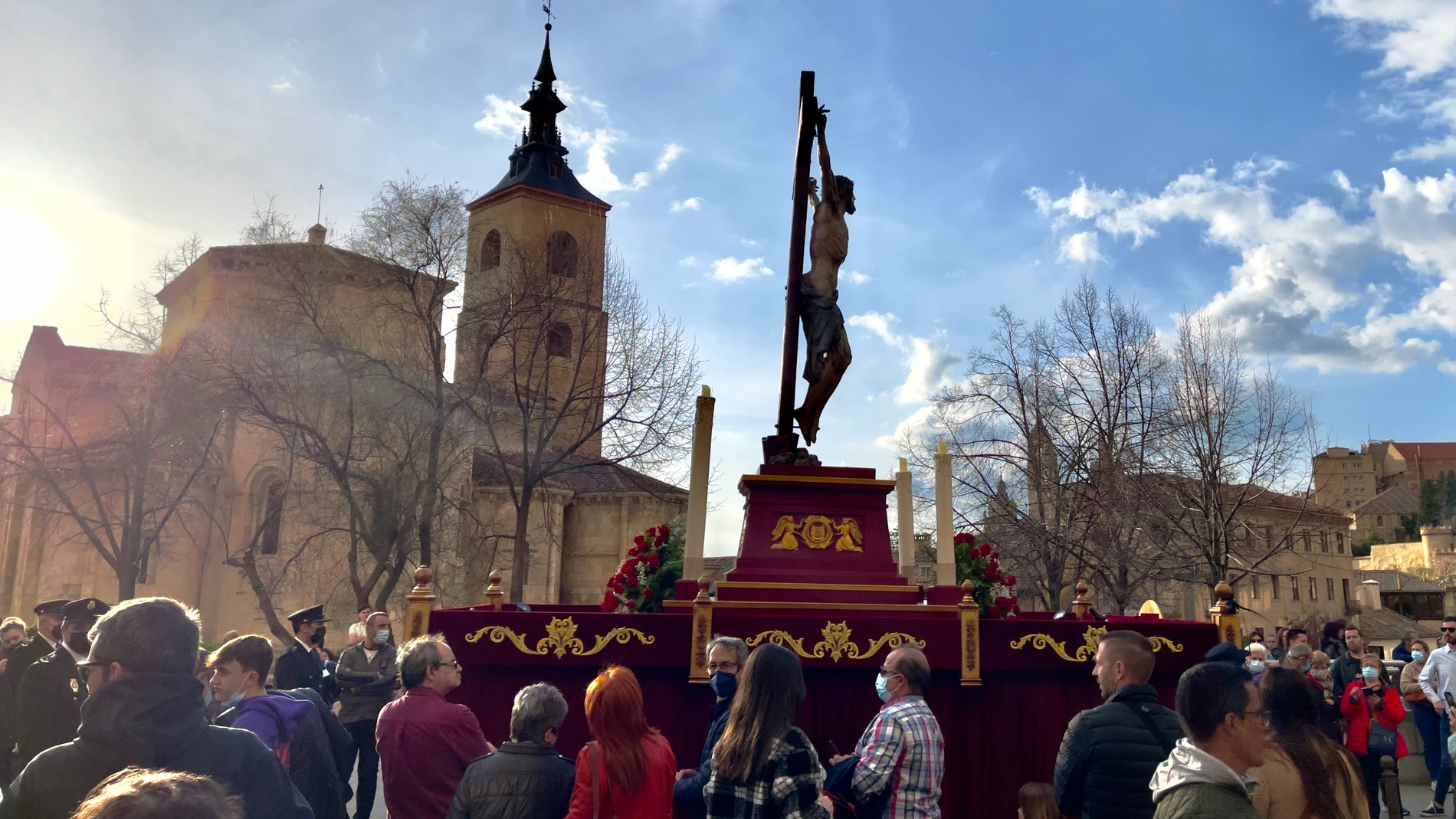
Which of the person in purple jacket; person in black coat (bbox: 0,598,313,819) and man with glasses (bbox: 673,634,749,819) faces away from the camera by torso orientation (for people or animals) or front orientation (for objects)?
the person in black coat

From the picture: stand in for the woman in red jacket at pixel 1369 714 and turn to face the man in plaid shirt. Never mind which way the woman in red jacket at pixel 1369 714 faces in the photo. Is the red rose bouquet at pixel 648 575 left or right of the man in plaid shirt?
right

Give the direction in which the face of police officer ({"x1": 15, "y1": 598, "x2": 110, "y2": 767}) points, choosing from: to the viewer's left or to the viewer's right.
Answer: to the viewer's right

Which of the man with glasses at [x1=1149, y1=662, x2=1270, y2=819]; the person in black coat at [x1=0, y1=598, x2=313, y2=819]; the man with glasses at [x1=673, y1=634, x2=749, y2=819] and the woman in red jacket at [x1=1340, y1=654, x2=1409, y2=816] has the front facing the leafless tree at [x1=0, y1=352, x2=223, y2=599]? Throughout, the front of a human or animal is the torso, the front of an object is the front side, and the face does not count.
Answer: the person in black coat

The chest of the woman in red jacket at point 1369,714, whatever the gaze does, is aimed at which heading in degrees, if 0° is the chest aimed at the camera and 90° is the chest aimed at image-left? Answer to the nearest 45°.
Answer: approximately 0°

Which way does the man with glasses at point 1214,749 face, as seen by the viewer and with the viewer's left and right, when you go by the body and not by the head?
facing away from the viewer and to the right of the viewer

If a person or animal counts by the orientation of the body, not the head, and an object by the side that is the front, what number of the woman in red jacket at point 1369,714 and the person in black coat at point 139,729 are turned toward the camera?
1

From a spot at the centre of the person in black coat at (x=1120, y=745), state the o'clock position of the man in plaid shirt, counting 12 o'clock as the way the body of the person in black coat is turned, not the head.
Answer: The man in plaid shirt is roughly at 11 o'clock from the person in black coat.

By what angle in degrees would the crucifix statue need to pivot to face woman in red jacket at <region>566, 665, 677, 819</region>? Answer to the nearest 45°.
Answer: approximately 90° to its right

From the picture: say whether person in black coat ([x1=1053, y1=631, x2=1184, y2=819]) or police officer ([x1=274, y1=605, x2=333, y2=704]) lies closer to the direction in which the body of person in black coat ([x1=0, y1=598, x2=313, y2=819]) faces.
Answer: the police officer

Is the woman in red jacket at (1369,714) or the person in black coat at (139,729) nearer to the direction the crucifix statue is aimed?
the woman in red jacket
